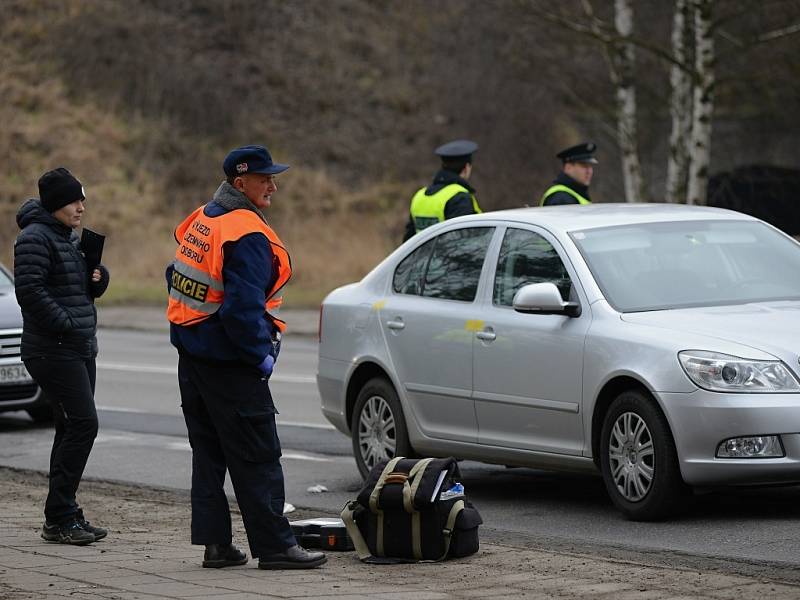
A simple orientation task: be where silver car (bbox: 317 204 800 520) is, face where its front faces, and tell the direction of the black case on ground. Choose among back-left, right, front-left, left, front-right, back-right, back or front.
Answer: right

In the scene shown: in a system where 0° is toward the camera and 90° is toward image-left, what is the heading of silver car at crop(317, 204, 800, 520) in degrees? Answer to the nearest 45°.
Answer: approximately 315°

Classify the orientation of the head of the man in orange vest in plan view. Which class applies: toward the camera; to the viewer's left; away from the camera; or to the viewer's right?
to the viewer's right

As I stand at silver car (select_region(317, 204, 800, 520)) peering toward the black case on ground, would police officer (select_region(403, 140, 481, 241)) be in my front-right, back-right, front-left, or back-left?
back-right

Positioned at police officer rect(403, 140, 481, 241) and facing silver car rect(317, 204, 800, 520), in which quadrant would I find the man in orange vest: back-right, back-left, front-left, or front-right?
front-right

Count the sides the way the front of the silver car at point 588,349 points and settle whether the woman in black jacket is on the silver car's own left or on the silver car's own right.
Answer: on the silver car's own right

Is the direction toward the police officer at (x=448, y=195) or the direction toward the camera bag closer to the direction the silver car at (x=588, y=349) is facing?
the camera bag

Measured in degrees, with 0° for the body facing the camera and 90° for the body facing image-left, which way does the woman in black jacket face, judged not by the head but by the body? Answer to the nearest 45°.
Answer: approximately 270°

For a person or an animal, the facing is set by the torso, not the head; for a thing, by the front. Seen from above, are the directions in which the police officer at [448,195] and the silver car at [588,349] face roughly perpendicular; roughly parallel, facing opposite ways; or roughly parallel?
roughly perpendicular
